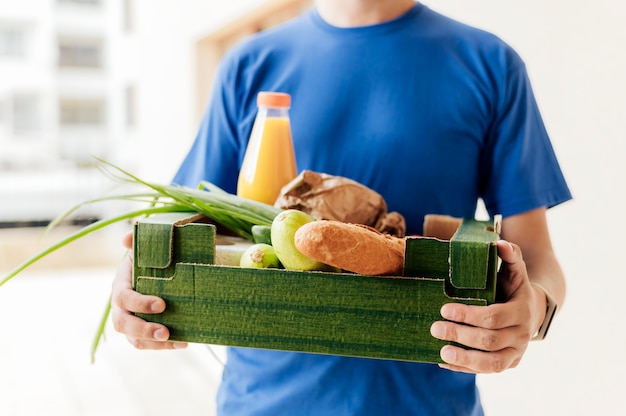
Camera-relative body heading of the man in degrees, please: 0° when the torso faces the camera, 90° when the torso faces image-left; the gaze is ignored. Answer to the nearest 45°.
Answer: approximately 0°
